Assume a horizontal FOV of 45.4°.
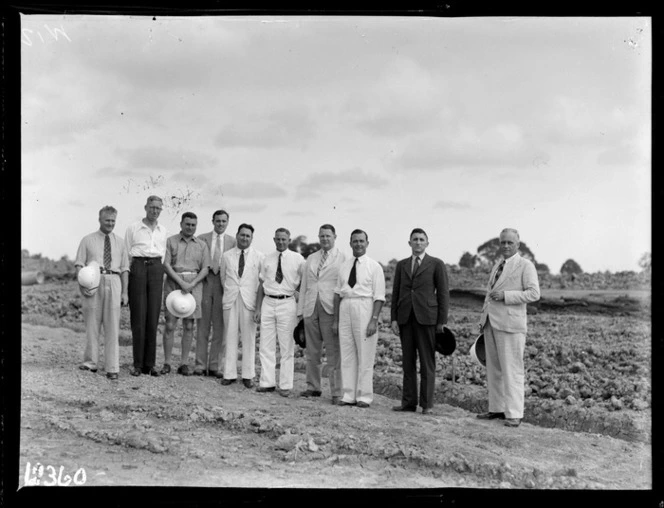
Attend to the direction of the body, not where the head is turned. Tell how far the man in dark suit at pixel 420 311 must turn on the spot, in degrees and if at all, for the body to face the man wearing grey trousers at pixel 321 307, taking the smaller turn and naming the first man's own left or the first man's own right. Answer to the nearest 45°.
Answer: approximately 135° to the first man's own right

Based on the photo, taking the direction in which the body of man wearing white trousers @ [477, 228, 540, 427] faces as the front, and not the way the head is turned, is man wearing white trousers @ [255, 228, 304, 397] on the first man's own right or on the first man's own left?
on the first man's own right

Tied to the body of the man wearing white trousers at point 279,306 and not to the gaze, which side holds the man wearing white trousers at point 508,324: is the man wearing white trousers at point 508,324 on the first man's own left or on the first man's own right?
on the first man's own left
